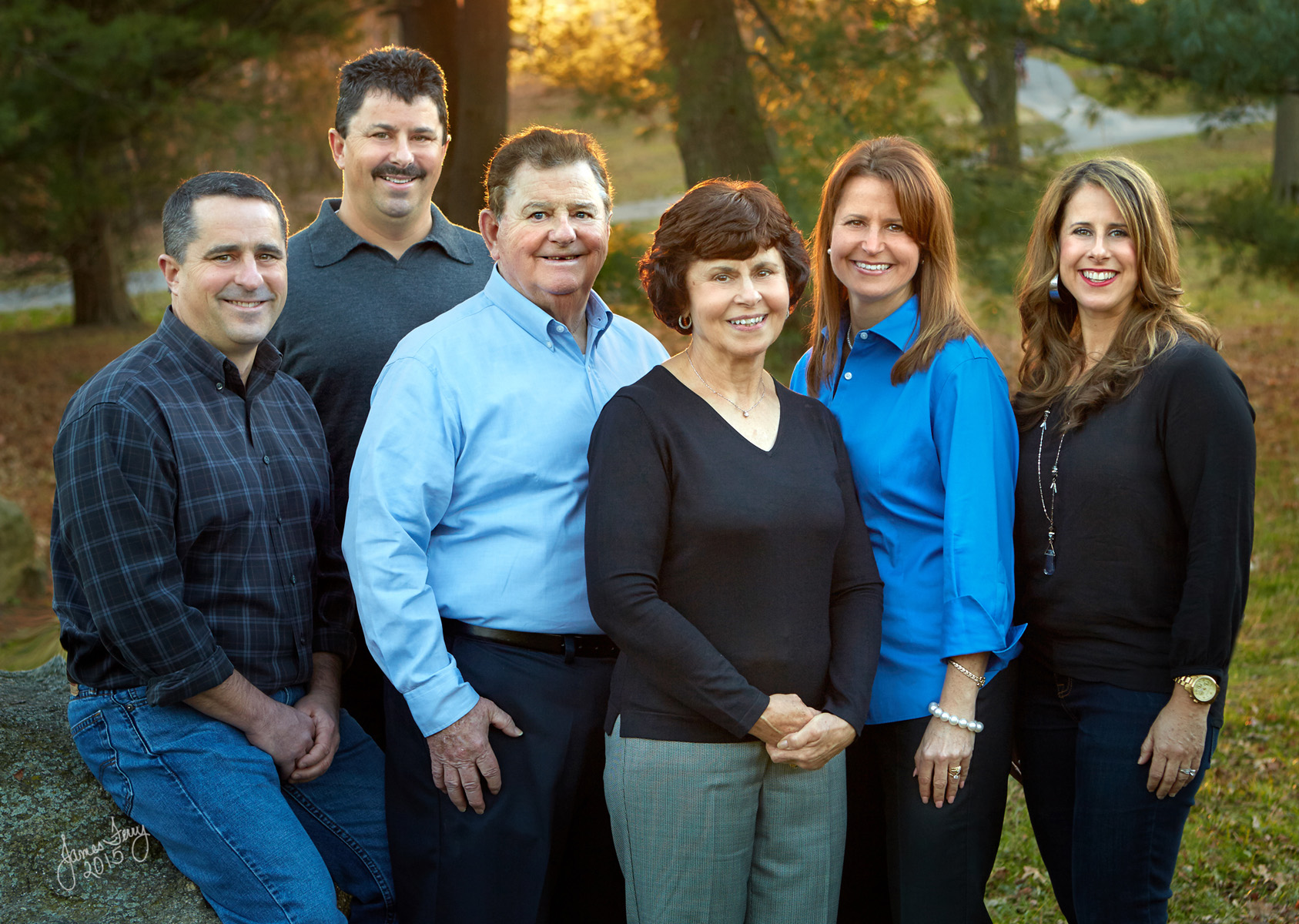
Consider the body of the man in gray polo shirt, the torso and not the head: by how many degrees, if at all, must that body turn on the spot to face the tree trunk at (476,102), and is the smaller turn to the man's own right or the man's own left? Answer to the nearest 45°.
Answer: approximately 180°

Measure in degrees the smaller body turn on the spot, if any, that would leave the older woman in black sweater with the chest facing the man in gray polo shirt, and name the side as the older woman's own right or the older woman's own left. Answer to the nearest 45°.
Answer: approximately 180°

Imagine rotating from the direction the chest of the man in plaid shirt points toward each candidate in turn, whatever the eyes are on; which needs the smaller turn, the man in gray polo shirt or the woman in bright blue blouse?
the woman in bright blue blouse

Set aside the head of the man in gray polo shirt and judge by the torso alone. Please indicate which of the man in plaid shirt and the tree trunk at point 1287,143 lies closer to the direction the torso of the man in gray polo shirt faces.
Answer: the man in plaid shirt

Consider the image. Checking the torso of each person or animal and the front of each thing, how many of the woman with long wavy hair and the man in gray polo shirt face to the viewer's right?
0

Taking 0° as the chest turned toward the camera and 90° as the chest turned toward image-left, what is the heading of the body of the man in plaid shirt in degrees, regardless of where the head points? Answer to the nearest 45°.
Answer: approximately 315°

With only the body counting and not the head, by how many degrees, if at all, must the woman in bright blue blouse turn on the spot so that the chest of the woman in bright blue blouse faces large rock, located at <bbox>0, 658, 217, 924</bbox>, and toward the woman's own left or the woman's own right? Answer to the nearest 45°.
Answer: approximately 45° to the woman's own right

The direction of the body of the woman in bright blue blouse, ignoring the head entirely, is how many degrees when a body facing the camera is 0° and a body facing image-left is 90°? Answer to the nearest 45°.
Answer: approximately 45°

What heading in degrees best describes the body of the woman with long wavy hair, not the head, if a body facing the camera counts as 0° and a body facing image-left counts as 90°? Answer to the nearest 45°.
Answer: approximately 45°

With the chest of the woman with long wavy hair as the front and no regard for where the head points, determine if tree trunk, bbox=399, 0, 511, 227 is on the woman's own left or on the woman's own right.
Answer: on the woman's own right

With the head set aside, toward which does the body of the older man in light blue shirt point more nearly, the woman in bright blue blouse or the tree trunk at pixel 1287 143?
the woman in bright blue blouse

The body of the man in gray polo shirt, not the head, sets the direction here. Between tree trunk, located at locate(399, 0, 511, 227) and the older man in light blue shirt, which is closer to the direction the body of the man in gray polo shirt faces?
the older man in light blue shirt
